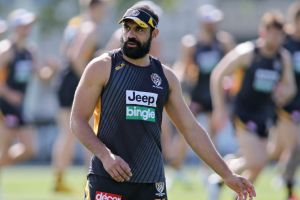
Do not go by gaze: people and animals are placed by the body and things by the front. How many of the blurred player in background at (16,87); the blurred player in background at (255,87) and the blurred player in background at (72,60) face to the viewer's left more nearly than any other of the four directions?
0

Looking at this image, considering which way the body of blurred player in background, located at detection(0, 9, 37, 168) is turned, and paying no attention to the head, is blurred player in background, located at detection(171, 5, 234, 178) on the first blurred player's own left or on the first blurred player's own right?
on the first blurred player's own left

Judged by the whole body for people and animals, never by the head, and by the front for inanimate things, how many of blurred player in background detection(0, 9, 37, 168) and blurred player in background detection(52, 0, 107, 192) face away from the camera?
0

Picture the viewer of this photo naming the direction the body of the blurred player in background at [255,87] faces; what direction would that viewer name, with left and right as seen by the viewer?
facing the viewer and to the right of the viewer

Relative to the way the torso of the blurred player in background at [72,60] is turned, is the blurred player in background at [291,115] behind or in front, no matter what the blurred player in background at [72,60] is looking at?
in front

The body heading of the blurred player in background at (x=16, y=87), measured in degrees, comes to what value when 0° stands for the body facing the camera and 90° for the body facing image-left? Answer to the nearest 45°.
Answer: approximately 315°
